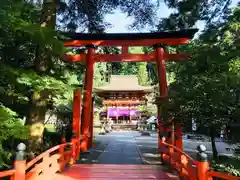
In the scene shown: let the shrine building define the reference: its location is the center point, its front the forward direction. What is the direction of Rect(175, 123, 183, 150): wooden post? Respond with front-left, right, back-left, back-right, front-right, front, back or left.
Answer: front

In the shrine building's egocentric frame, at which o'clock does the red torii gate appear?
The red torii gate is roughly at 12 o'clock from the shrine building.

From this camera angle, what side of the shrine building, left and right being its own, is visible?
front
